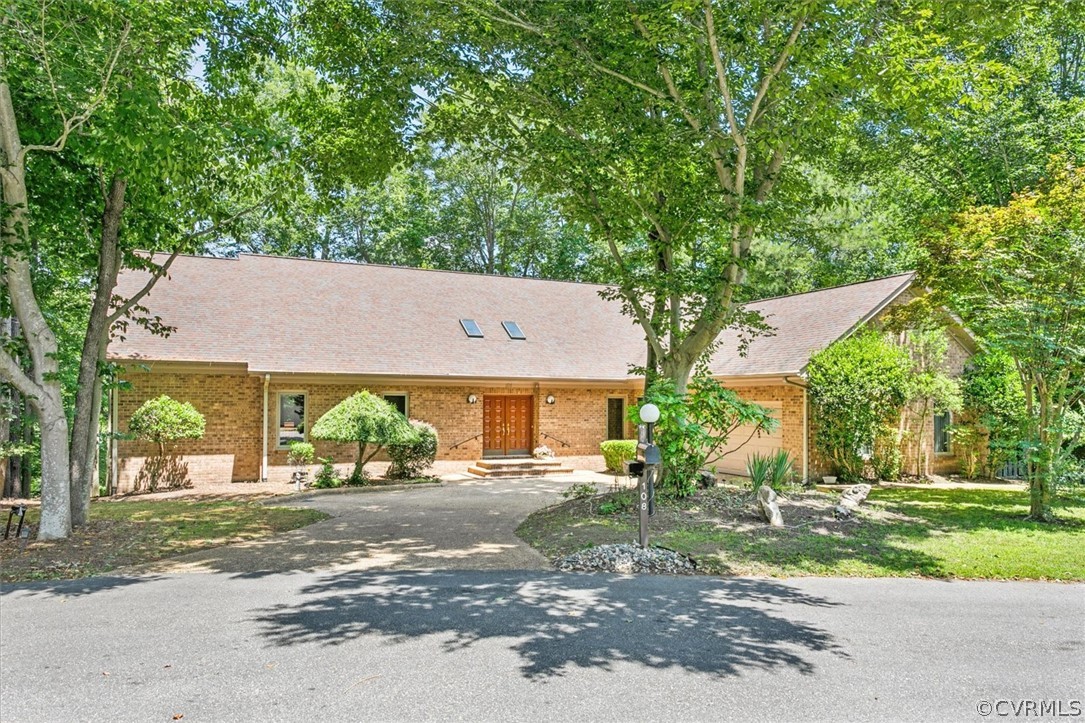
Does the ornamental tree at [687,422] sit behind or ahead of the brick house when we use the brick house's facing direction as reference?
ahead

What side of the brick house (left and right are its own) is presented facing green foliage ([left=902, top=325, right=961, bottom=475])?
left

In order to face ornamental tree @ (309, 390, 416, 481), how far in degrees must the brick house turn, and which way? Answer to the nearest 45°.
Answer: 0° — it already faces it

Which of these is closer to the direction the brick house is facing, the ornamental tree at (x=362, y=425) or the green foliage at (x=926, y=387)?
the ornamental tree

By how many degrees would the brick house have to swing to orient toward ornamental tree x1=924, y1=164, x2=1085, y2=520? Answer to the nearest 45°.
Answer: approximately 45° to its left

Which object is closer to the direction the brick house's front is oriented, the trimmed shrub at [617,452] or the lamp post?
the lamp post

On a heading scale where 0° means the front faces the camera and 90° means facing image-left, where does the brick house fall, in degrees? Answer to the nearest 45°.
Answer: approximately 0°

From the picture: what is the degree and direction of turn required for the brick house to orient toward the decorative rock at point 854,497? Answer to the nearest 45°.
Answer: approximately 45° to its left

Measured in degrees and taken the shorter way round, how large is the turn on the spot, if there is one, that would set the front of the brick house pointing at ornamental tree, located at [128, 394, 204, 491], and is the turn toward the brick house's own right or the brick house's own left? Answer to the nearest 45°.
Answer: approximately 45° to the brick house's own right

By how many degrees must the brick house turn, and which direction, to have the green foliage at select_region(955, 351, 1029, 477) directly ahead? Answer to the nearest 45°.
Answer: approximately 90° to its left

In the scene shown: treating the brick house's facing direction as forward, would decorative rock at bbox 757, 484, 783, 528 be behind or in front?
in front
